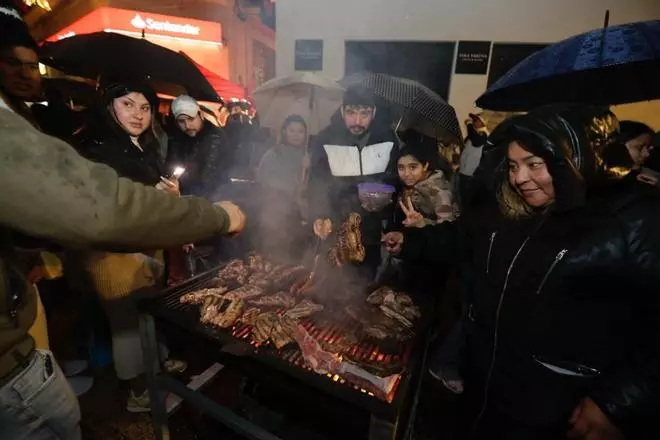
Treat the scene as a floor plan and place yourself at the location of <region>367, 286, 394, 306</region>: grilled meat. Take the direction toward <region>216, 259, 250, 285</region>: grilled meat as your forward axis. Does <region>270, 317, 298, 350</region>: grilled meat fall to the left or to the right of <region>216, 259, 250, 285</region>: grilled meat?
left

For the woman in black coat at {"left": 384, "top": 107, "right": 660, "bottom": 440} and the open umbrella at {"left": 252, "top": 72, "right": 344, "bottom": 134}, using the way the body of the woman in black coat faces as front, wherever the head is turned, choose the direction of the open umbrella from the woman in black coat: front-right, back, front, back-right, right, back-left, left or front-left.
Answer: right

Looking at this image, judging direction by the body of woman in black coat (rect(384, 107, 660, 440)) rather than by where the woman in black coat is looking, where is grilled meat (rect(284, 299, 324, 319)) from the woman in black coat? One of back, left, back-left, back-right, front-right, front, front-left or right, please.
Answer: front-right

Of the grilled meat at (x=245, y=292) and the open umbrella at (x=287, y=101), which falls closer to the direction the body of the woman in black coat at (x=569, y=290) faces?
the grilled meat

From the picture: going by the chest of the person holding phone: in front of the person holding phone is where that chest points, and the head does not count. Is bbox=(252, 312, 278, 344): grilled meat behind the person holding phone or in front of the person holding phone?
in front

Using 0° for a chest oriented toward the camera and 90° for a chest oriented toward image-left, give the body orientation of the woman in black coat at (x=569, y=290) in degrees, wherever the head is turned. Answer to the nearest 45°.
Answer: approximately 45°

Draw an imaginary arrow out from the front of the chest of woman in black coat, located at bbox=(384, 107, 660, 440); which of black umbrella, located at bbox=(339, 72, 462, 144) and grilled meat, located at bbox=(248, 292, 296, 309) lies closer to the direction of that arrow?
the grilled meat

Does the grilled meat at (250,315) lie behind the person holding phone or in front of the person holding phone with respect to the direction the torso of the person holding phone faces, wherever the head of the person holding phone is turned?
in front
